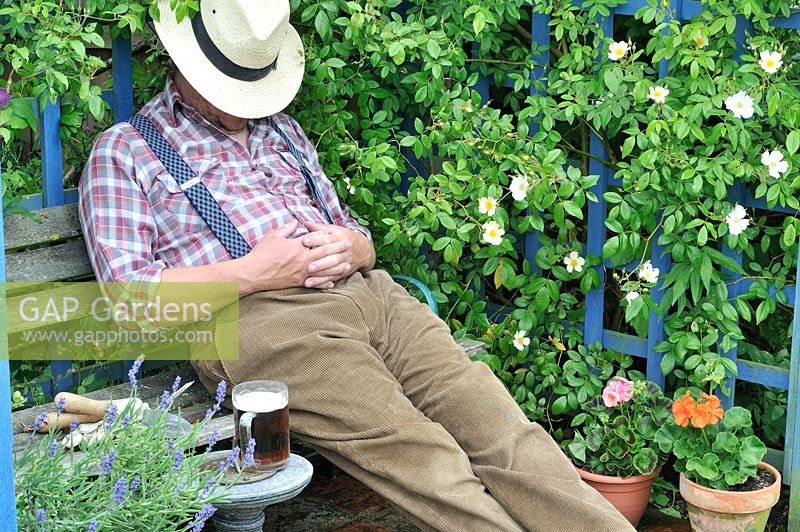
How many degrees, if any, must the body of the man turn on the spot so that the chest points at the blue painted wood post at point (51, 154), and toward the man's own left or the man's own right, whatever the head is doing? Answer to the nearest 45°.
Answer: approximately 135° to the man's own right

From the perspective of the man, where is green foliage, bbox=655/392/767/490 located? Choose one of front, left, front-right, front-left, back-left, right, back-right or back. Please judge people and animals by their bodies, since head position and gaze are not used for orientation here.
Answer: front-left

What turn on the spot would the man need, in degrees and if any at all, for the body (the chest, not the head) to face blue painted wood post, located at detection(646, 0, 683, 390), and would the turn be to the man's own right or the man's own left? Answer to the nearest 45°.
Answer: approximately 45° to the man's own left

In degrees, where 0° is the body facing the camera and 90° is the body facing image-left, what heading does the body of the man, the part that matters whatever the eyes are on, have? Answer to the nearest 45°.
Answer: approximately 315°

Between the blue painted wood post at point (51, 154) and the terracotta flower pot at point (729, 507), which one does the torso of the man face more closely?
the terracotta flower pot
